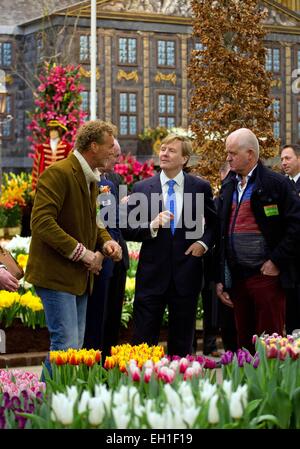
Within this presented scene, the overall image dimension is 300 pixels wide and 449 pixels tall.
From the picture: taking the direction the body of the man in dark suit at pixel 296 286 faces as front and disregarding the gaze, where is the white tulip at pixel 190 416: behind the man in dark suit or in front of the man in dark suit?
in front

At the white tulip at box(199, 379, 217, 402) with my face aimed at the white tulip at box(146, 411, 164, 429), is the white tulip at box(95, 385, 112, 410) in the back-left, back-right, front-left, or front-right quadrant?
front-right

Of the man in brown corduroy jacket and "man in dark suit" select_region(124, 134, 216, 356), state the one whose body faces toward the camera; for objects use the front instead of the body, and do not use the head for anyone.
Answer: the man in dark suit

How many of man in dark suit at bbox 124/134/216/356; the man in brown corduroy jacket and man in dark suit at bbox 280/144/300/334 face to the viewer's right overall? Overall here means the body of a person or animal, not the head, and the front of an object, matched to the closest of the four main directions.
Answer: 1

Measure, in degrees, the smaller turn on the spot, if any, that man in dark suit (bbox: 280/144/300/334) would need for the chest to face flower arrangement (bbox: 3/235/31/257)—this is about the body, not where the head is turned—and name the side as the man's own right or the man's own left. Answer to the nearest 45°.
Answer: approximately 90° to the man's own right

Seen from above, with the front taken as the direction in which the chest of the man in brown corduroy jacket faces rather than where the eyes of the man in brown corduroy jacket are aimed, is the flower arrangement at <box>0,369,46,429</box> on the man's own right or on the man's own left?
on the man's own right

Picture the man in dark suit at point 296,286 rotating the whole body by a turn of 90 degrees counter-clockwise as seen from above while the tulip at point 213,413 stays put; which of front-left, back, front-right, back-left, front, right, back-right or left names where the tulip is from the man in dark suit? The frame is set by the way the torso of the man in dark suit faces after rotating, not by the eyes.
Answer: front-right

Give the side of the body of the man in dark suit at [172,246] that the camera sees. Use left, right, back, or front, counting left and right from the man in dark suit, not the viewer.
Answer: front

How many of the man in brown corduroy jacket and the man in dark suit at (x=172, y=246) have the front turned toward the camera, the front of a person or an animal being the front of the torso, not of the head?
1

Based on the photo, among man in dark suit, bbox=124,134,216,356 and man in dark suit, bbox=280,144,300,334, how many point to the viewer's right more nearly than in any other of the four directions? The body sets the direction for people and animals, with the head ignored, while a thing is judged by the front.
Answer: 0

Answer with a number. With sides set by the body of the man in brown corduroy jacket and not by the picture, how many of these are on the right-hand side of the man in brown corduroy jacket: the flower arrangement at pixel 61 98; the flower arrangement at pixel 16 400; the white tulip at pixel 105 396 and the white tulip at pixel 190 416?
3

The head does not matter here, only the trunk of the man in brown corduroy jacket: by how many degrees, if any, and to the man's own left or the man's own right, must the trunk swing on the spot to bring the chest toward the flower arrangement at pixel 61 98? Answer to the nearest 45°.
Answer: approximately 90° to the man's own left

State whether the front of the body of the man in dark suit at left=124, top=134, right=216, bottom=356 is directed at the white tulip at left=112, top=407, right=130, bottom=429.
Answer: yes

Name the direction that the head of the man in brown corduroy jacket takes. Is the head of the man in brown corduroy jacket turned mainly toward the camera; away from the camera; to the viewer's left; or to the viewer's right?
to the viewer's right

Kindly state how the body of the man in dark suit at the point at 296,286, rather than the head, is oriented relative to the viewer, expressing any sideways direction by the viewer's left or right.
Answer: facing the viewer and to the left of the viewer

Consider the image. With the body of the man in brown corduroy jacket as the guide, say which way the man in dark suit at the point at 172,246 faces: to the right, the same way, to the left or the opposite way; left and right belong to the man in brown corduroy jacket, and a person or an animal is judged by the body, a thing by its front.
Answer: to the right

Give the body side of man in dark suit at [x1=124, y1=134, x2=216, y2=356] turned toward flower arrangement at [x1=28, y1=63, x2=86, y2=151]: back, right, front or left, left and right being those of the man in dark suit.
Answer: back

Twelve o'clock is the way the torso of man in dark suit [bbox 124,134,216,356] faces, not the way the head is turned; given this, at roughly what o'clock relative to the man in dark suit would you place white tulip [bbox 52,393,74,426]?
The white tulip is roughly at 12 o'clock from the man in dark suit.

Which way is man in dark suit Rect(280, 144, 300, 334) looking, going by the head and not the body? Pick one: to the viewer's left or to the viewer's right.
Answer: to the viewer's left

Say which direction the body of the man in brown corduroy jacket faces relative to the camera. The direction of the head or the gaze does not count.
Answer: to the viewer's right
